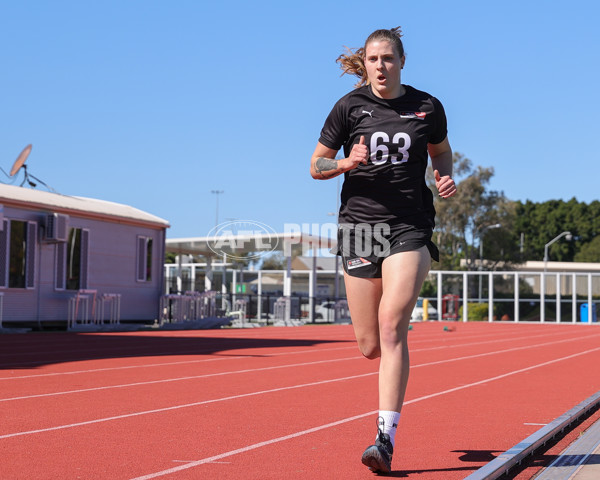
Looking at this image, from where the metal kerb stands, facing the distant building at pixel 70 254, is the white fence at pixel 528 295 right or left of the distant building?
right

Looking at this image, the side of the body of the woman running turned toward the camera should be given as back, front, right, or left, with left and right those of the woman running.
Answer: front

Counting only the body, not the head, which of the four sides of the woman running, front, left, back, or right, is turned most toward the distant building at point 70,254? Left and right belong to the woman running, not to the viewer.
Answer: back

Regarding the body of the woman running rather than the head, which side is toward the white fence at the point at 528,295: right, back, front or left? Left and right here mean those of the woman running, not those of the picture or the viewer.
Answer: back
